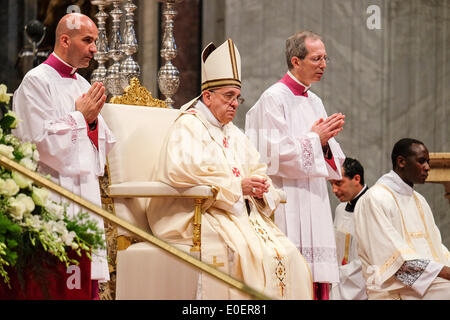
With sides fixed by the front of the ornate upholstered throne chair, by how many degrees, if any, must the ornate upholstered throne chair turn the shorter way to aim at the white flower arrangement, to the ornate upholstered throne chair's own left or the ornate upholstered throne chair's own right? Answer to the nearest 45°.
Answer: approximately 45° to the ornate upholstered throne chair's own right

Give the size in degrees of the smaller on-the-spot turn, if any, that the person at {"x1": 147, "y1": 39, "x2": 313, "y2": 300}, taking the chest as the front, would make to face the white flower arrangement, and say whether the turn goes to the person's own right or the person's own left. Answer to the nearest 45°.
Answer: approximately 45° to the person's own right

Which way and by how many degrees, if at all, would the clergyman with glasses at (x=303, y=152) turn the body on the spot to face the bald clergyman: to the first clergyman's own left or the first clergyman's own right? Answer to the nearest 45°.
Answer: approximately 90° to the first clergyman's own right

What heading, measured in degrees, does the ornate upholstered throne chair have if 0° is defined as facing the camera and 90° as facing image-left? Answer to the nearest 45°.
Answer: approximately 315°

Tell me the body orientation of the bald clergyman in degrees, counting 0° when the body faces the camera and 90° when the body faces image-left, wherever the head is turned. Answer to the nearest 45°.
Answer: approximately 315°

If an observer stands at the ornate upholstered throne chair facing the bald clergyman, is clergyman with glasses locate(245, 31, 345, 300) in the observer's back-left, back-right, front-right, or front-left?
back-right

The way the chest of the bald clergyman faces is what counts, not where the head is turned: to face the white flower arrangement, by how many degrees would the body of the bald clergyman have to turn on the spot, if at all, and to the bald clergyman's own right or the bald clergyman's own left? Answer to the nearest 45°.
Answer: approximately 45° to the bald clergyman's own right
